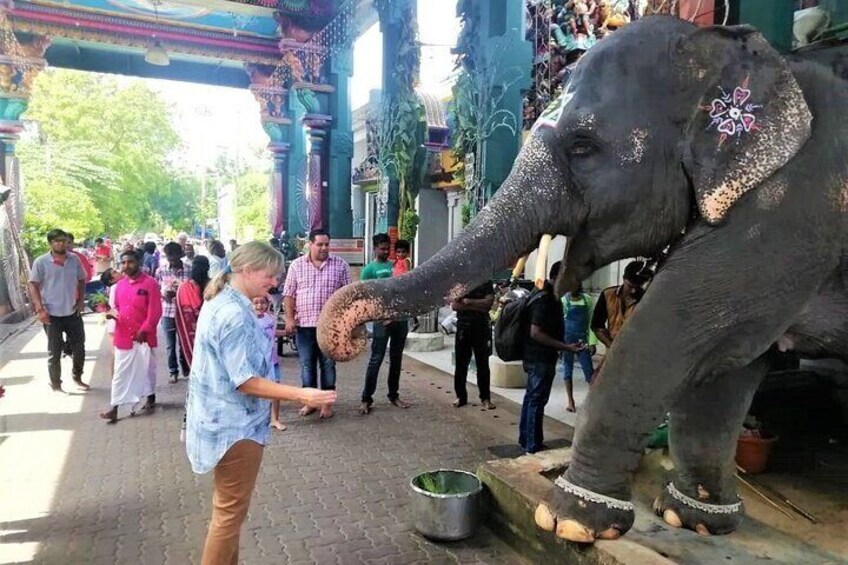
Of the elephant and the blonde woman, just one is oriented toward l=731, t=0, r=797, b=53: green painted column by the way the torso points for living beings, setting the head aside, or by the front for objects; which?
the blonde woman

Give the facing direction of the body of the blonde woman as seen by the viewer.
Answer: to the viewer's right

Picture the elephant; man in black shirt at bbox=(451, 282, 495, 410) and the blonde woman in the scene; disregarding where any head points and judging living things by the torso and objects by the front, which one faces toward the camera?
the man in black shirt

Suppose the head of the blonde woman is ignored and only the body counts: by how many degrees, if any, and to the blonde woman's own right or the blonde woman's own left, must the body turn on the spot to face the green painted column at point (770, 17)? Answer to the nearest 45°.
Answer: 0° — they already face it

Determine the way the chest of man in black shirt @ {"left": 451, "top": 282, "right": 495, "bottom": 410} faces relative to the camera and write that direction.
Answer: toward the camera

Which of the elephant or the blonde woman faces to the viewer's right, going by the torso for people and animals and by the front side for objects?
the blonde woman

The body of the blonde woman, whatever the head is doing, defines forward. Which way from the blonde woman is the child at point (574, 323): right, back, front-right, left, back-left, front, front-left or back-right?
front-left

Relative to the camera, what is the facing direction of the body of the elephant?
to the viewer's left

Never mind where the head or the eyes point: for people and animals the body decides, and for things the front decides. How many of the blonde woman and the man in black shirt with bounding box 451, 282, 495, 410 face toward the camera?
1

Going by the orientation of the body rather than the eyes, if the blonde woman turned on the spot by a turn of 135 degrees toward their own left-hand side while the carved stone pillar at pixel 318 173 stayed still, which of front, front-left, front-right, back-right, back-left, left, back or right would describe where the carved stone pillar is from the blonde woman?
front-right

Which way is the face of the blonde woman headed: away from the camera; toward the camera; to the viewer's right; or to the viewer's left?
to the viewer's right

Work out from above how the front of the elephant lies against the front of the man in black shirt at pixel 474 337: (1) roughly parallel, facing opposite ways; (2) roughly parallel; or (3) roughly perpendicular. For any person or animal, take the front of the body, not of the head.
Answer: roughly perpendicular

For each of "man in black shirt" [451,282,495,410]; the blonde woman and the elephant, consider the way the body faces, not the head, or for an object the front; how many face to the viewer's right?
1

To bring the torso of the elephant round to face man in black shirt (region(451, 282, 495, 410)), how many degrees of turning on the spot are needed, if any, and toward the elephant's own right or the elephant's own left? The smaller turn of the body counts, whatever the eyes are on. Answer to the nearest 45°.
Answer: approximately 90° to the elephant's own right
